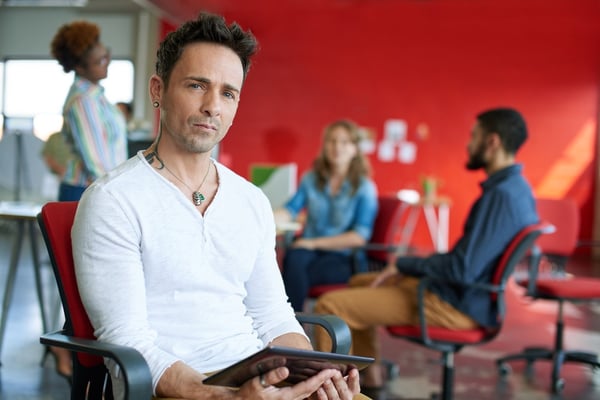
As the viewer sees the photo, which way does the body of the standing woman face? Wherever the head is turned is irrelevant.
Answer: to the viewer's right

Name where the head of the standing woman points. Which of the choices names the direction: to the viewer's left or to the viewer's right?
to the viewer's right

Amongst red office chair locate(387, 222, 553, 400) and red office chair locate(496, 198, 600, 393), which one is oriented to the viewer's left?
red office chair locate(387, 222, 553, 400)

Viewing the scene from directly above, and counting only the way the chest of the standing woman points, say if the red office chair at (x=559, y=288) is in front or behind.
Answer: in front

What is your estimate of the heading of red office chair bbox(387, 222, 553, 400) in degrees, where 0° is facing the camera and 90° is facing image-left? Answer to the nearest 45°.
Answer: approximately 90°

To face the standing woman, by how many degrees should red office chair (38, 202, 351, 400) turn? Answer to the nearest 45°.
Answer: approximately 135° to its left

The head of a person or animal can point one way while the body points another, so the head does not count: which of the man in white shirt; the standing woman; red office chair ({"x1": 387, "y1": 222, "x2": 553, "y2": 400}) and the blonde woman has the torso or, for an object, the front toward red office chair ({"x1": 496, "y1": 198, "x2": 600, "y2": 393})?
the standing woman

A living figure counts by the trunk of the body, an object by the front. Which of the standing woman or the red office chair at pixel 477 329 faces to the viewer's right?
the standing woman

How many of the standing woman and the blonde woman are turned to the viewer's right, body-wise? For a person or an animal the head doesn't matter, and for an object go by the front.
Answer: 1

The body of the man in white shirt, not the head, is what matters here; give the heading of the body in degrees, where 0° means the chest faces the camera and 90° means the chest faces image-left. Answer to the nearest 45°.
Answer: approximately 315°
